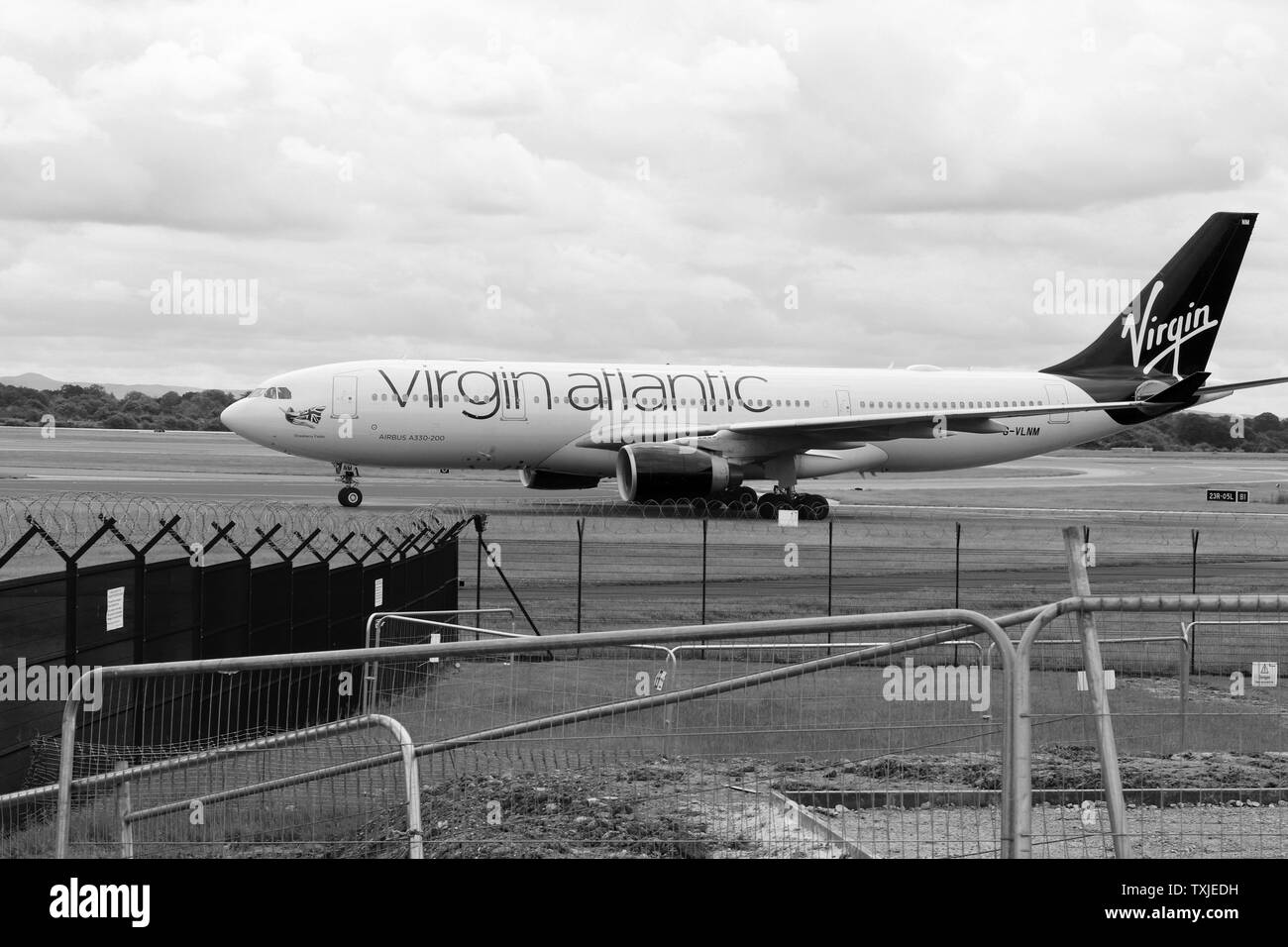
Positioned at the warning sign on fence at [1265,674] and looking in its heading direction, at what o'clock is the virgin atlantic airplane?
The virgin atlantic airplane is roughly at 5 o'clock from the warning sign on fence.

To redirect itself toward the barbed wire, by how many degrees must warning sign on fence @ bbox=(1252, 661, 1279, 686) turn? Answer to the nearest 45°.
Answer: approximately 135° to its right

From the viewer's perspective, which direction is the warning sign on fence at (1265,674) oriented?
toward the camera

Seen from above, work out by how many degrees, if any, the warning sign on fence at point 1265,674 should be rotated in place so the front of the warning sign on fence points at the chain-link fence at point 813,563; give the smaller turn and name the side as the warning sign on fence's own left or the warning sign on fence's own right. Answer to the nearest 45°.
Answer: approximately 135° to the warning sign on fence's own right

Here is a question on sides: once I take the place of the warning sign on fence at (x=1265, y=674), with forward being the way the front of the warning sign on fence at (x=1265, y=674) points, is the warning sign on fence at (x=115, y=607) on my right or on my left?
on my right

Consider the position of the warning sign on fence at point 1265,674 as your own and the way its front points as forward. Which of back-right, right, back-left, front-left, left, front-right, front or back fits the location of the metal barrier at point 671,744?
front-right

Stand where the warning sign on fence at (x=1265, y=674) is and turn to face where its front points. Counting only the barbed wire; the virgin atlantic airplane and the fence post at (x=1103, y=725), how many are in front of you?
1

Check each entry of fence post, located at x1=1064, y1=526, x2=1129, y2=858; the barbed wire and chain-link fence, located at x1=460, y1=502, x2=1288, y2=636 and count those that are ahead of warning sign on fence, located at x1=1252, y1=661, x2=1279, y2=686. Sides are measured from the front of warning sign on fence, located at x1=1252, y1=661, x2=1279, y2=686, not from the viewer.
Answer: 1

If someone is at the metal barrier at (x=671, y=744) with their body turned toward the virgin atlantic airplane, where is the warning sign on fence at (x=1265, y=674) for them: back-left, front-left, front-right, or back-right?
front-right

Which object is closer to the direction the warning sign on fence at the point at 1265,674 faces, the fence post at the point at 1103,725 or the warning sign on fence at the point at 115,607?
the fence post

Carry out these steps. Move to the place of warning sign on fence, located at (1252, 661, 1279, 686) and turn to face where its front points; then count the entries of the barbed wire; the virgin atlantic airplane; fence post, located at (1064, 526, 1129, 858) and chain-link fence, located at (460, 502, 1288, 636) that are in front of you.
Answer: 1

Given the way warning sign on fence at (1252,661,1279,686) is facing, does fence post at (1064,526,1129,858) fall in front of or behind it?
in front

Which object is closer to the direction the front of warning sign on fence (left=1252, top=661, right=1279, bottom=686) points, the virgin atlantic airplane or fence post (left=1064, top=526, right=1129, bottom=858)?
the fence post
